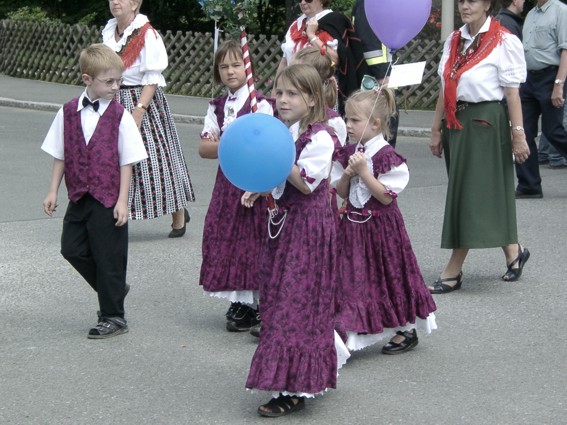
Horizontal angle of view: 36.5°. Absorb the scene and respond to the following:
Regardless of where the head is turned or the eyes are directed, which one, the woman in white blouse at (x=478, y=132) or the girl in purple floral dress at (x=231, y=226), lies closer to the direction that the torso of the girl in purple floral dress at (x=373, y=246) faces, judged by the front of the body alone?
the girl in purple floral dress

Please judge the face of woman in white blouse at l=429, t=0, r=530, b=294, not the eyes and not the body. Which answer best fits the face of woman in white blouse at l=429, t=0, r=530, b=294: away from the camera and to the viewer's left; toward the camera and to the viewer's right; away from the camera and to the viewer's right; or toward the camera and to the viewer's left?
toward the camera and to the viewer's left

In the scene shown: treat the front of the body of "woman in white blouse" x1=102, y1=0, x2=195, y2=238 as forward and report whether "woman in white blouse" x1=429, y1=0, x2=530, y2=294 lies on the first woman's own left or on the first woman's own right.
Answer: on the first woman's own left

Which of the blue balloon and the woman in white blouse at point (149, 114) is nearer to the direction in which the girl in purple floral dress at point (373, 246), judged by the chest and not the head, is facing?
the blue balloon

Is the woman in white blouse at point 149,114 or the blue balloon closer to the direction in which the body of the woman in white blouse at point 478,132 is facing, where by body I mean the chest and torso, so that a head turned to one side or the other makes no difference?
the blue balloon

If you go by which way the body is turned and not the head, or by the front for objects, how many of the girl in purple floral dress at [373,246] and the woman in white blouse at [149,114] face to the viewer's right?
0

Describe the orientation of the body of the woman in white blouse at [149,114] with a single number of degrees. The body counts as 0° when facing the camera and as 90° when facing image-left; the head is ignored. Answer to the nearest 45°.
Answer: approximately 45°

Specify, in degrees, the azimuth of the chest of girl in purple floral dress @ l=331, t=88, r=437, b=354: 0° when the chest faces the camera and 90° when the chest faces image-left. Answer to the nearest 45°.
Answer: approximately 45°

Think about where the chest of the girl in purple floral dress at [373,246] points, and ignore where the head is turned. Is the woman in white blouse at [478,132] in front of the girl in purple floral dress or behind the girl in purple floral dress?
behind

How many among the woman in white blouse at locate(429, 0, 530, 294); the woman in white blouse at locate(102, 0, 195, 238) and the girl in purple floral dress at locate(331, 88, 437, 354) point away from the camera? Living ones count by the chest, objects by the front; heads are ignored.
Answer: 0

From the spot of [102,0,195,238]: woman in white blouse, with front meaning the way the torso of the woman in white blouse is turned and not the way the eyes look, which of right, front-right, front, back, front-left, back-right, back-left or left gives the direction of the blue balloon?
front-left
